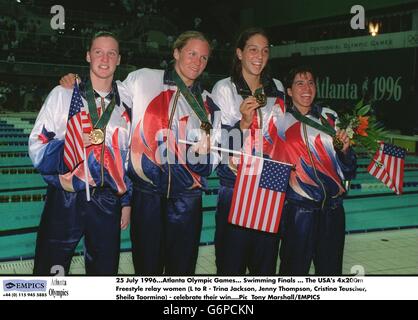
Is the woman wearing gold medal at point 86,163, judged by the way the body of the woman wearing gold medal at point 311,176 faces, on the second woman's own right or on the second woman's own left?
on the second woman's own right

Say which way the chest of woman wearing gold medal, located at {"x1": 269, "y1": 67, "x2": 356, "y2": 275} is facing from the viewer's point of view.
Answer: toward the camera
